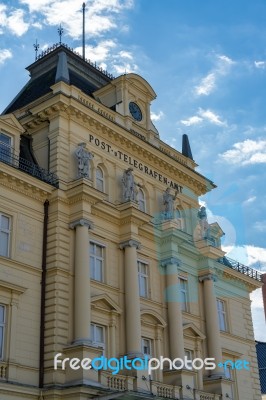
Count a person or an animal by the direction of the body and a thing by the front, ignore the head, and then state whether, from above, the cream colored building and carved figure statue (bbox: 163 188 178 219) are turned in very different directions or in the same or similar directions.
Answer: same or similar directions

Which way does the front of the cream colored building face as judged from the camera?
facing the viewer and to the right of the viewer

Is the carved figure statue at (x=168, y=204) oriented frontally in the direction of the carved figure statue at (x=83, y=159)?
no

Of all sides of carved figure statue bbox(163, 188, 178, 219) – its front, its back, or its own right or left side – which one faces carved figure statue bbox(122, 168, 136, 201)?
right
